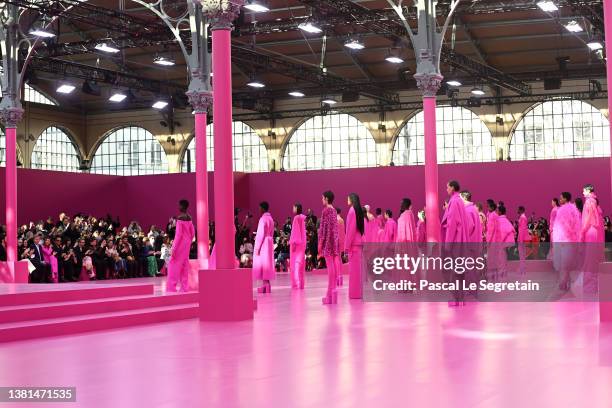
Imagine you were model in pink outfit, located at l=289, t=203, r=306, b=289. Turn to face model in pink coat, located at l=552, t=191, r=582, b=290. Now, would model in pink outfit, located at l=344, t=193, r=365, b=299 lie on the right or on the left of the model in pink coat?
right

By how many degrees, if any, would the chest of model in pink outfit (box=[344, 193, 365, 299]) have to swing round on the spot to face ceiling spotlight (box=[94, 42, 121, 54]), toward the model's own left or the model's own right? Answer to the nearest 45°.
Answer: approximately 45° to the model's own right
